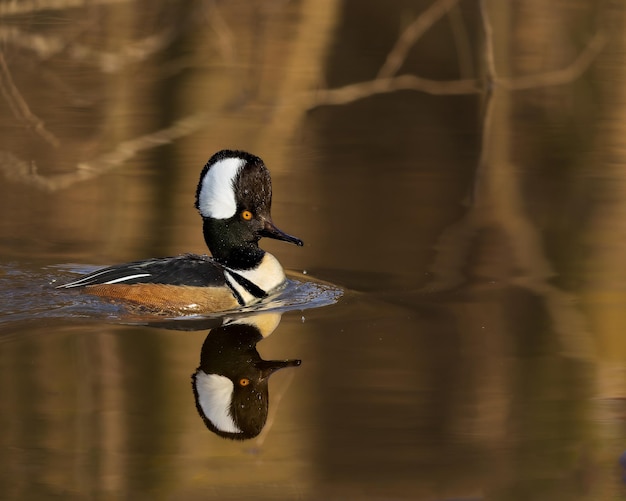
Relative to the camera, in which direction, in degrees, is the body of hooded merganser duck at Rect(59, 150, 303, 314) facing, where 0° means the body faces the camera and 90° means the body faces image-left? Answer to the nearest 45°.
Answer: approximately 270°
